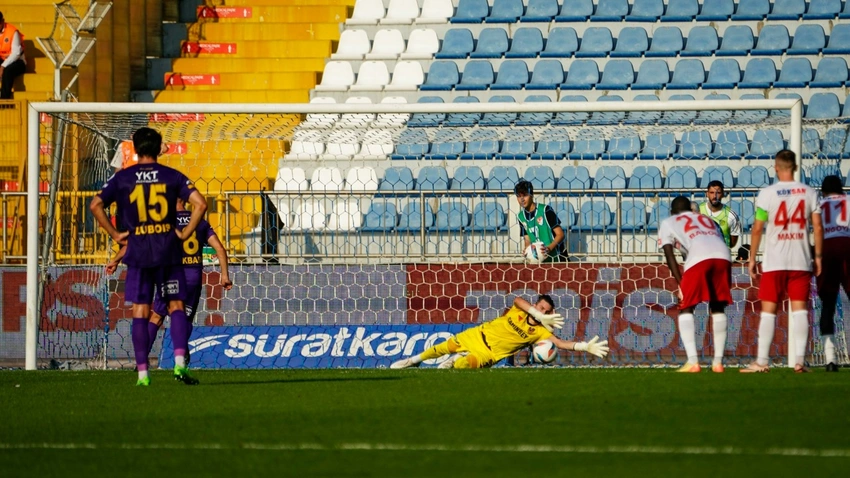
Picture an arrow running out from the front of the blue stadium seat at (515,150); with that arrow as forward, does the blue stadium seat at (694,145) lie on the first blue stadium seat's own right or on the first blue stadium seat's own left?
on the first blue stadium seat's own left

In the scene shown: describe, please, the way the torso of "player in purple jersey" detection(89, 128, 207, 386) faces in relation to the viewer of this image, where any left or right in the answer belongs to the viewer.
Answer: facing away from the viewer

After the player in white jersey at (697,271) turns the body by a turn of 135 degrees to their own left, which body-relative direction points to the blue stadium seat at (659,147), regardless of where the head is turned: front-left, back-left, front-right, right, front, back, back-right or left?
back

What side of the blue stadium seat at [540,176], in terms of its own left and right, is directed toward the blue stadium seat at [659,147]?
left

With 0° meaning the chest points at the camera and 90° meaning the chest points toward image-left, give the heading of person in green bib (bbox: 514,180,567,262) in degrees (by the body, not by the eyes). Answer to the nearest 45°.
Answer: approximately 45°

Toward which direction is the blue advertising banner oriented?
toward the camera

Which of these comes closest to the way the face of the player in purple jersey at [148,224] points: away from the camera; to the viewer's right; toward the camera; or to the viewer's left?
away from the camera

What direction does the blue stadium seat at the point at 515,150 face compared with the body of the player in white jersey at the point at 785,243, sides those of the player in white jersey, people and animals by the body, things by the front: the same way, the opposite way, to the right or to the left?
the opposite way

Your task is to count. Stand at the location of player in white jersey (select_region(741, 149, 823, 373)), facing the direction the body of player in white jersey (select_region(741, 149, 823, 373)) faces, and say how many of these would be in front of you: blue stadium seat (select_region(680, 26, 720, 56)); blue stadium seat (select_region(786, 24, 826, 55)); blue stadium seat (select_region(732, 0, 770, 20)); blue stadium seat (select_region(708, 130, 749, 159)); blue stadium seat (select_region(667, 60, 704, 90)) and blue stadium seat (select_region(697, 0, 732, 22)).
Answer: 6

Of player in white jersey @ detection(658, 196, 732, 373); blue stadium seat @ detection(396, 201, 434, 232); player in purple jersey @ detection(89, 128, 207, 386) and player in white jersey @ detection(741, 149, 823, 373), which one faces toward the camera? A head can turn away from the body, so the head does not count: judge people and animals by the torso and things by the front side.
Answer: the blue stadium seat

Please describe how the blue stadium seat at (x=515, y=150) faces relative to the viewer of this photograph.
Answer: facing the viewer

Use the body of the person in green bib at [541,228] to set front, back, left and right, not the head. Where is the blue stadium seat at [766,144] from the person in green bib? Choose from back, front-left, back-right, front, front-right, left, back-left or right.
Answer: back

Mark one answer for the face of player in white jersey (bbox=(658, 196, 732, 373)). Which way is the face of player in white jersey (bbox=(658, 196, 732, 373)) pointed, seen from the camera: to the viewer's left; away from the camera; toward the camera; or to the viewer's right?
away from the camera
